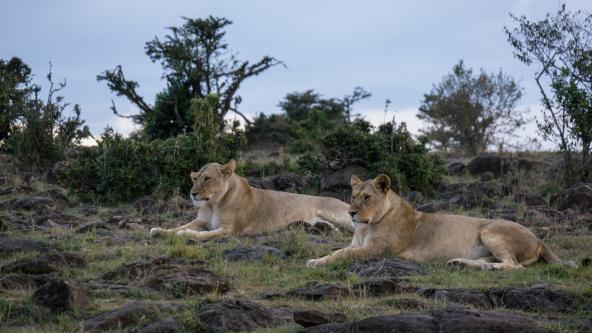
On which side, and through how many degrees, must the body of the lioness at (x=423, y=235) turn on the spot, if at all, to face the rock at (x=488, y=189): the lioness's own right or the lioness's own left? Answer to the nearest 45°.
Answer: approximately 90° to the lioness's own right

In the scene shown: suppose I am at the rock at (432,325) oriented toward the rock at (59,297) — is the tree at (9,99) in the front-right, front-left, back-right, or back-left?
front-right

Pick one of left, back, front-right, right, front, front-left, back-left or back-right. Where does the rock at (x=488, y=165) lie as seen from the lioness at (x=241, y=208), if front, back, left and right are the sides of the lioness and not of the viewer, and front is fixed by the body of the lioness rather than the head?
back-right

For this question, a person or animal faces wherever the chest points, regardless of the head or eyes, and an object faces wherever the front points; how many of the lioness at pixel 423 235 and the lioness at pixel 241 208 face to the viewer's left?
2

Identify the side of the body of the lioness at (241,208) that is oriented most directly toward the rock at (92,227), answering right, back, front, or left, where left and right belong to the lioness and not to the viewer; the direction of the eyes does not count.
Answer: front

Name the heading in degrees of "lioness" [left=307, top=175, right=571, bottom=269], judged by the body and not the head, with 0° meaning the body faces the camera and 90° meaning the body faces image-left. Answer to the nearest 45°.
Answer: approximately 90°

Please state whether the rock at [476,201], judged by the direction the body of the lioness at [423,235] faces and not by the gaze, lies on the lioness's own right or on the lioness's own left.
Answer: on the lioness's own right

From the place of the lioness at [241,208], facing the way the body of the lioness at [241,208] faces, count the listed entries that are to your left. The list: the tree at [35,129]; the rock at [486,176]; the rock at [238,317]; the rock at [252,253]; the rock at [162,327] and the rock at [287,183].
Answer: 3

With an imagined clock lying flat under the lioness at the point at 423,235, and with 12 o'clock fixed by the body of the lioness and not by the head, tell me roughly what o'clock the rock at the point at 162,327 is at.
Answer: The rock is roughly at 10 o'clock from the lioness.

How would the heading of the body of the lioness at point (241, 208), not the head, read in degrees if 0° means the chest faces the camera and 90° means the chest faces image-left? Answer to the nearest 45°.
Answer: approximately 90°

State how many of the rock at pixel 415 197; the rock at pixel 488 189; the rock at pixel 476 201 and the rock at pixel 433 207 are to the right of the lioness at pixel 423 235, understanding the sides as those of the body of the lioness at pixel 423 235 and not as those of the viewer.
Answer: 4
